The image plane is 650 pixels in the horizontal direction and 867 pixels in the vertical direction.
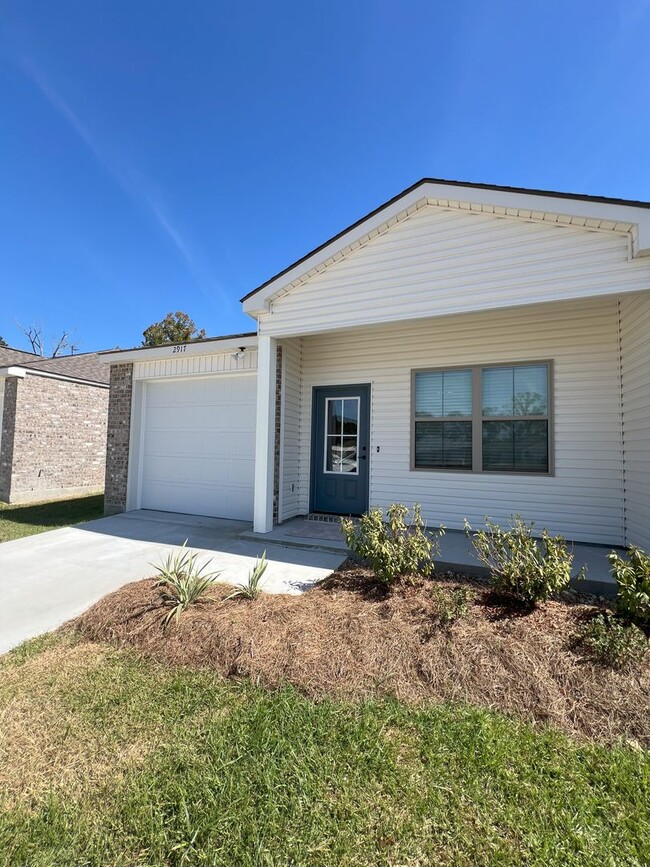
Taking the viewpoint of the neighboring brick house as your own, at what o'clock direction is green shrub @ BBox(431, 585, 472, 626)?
The green shrub is roughly at 10 o'clock from the neighboring brick house.

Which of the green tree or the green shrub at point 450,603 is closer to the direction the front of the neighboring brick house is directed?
the green shrub

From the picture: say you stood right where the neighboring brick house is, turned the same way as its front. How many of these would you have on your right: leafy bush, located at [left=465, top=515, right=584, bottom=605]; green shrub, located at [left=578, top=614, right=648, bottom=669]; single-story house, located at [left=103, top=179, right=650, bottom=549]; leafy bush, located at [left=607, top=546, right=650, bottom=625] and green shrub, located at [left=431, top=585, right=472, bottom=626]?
0

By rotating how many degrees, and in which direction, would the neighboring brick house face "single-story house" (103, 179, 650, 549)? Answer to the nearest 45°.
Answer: approximately 90° to its left

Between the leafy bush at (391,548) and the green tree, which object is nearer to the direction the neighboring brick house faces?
the leafy bush

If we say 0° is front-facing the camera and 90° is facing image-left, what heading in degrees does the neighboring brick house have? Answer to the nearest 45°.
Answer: approximately 45°

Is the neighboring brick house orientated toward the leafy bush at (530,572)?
no

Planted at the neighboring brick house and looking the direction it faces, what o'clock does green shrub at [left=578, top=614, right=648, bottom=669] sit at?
The green shrub is roughly at 10 o'clock from the neighboring brick house.

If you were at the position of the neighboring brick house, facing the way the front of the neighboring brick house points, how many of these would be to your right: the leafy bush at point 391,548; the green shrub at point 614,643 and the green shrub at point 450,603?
0

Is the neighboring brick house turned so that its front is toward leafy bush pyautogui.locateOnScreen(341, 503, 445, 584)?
no

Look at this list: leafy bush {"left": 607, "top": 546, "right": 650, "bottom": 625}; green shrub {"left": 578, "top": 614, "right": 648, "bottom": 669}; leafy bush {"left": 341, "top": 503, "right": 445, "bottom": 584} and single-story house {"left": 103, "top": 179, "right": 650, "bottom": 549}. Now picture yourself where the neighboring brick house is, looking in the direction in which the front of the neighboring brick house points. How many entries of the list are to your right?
0

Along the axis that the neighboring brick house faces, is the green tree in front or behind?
behind

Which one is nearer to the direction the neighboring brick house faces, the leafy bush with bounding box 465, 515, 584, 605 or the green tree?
the leafy bush
